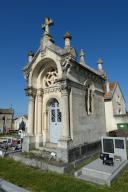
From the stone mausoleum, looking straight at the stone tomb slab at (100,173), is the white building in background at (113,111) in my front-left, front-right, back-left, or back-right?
back-left

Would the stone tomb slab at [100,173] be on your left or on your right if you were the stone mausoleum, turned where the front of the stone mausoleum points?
on your left

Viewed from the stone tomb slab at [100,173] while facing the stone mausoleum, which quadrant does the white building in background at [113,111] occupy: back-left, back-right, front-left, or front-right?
front-right

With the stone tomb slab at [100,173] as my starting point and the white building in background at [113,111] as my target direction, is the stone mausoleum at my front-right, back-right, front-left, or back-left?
front-left

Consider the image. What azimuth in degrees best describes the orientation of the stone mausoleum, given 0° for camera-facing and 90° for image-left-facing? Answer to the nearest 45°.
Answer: approximately 45°

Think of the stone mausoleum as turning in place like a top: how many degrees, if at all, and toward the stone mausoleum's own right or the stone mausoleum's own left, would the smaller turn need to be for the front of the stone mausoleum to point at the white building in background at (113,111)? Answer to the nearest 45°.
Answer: approximately 180°

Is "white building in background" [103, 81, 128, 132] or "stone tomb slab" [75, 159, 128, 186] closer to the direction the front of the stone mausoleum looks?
the stone tomb slab

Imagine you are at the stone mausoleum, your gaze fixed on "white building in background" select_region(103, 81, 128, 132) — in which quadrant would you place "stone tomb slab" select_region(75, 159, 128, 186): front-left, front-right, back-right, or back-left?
back-right
